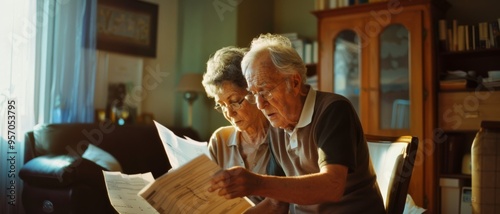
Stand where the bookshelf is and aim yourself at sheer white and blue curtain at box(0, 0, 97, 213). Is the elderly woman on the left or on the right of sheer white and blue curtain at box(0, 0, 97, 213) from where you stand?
left

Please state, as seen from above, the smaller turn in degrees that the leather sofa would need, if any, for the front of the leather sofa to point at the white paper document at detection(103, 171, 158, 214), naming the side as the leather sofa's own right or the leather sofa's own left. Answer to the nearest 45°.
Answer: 0° — it already faces it

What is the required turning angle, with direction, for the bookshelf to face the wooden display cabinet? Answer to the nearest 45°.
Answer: approximately 90° to its right

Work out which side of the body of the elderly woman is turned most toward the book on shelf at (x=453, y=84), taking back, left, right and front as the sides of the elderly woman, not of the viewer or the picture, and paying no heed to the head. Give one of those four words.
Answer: back

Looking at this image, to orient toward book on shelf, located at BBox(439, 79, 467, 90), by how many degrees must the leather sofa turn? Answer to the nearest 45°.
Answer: approximately 90° to its left

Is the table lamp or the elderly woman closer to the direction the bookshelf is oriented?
the elderly woman

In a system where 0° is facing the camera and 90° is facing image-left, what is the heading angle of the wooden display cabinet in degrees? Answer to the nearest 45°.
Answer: approximately 45°

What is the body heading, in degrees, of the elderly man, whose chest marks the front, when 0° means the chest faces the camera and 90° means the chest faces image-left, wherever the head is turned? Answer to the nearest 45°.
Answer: approximately 45°

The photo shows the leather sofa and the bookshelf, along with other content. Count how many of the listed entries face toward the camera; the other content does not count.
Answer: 2
